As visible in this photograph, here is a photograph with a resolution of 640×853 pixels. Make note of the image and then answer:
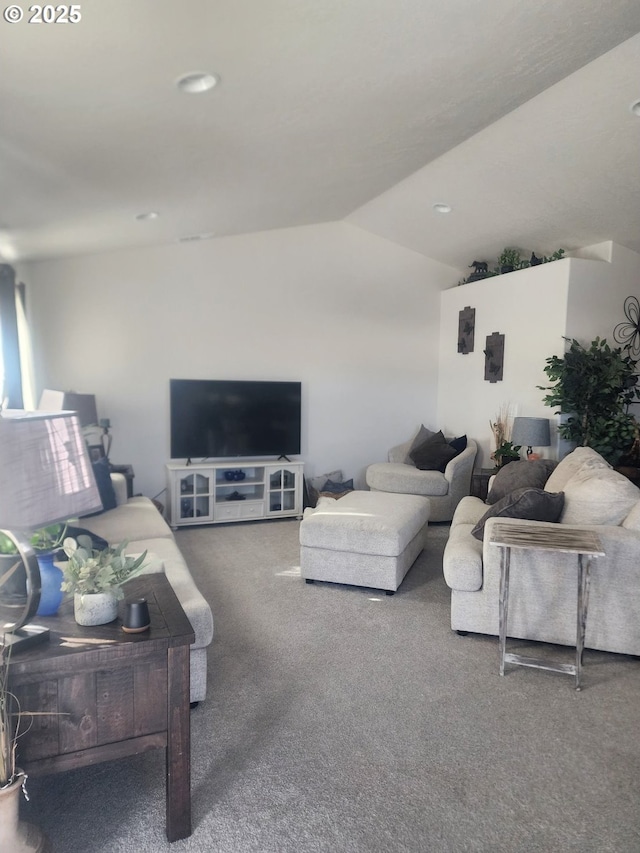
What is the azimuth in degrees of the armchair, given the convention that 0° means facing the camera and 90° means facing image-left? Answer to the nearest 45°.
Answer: approximately 45°

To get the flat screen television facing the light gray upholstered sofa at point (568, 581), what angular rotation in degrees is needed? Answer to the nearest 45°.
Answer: approximately 45° to its left

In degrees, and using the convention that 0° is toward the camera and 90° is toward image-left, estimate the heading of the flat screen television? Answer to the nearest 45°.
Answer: approximately 0°

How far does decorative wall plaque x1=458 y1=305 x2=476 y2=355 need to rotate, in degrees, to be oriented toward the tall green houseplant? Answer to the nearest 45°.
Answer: approximately 90° to its left

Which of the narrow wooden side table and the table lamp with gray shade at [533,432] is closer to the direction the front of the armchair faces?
the narrow wooden side table

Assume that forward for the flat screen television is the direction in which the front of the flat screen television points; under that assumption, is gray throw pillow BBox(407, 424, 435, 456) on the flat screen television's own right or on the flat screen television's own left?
on the flat screen television's own left

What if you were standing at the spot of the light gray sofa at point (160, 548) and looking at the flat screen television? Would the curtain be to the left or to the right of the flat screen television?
left

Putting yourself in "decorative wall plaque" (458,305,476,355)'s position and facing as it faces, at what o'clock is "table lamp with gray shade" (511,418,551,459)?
The table lamp with gray shade is roughly at 10 o'clock from the decorative wall plaque.
